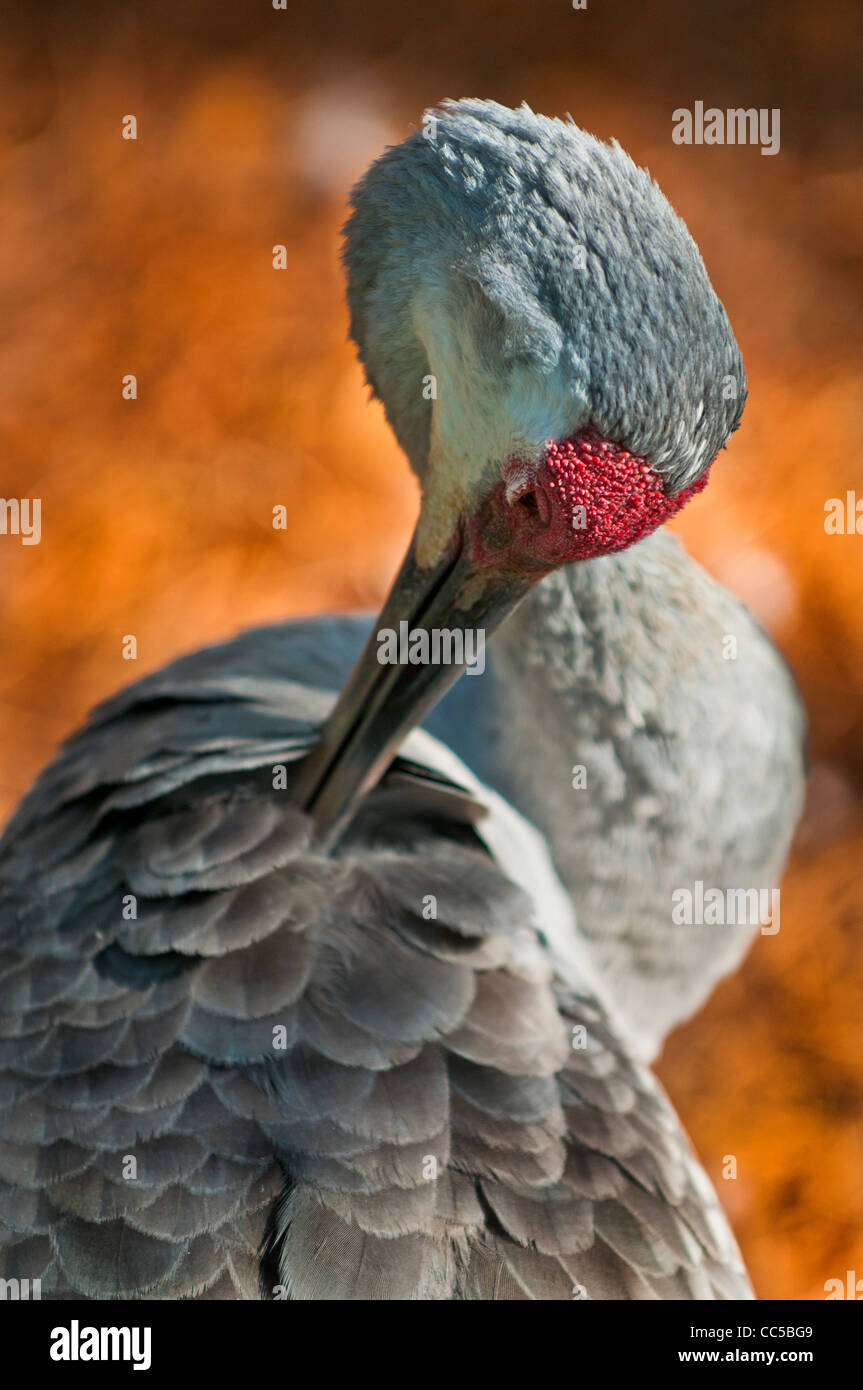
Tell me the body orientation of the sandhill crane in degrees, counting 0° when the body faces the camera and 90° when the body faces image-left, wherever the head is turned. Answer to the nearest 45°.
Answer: approximately 225°
